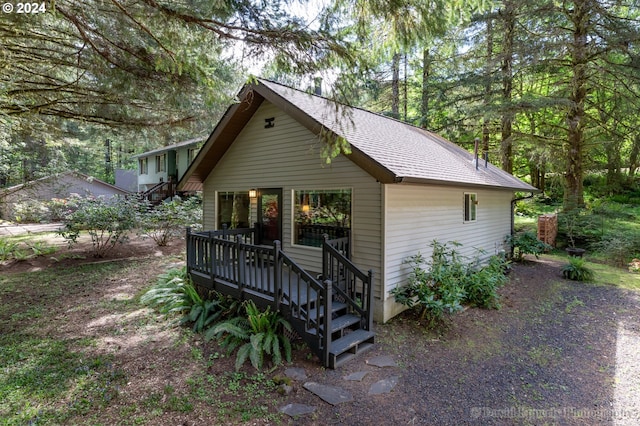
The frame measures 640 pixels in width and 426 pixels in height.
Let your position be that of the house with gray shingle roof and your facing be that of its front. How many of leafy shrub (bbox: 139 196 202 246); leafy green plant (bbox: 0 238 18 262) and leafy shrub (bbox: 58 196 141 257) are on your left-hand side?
0

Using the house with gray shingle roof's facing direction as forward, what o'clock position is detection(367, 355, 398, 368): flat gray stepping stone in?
The flat gray stepping stone is roughly at 10 o'clock from the house with gray shingle roof.

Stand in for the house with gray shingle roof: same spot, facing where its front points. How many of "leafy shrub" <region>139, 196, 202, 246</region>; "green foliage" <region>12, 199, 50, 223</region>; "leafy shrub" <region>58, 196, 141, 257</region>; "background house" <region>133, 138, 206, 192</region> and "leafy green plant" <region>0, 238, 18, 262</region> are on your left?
0

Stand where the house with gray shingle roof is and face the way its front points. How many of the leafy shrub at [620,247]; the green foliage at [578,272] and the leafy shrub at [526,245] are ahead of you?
0

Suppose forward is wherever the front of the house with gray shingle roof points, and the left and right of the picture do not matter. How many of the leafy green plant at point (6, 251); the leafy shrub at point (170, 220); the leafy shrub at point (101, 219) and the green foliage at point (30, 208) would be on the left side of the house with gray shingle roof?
0

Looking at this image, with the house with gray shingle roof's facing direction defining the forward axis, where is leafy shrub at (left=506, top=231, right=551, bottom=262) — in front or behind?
behind

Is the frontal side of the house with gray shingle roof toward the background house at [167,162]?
no

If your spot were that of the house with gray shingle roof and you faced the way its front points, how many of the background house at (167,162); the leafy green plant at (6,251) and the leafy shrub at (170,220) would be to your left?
0

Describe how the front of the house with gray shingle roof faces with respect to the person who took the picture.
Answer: facing the viewer and to the left of the viewer

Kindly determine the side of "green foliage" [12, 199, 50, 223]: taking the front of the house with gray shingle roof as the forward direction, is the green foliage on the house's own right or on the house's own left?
on the house's own right

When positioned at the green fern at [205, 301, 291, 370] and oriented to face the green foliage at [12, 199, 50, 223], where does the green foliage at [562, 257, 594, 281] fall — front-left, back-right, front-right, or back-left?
back-right

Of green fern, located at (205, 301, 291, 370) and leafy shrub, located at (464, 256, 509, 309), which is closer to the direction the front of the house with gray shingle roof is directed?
the green fern

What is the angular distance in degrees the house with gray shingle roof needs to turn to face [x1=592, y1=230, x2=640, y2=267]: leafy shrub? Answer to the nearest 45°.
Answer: approximately 180°

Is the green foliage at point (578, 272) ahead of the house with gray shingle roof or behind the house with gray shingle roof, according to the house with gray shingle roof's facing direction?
behind

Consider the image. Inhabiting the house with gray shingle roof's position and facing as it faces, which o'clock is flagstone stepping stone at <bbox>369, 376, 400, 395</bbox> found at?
The flagstone stepping stone is roughly at 10 o'clock from the house with gray shingle roof.

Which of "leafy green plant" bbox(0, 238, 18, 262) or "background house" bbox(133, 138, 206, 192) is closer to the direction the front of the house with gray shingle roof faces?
the leafy green plant
